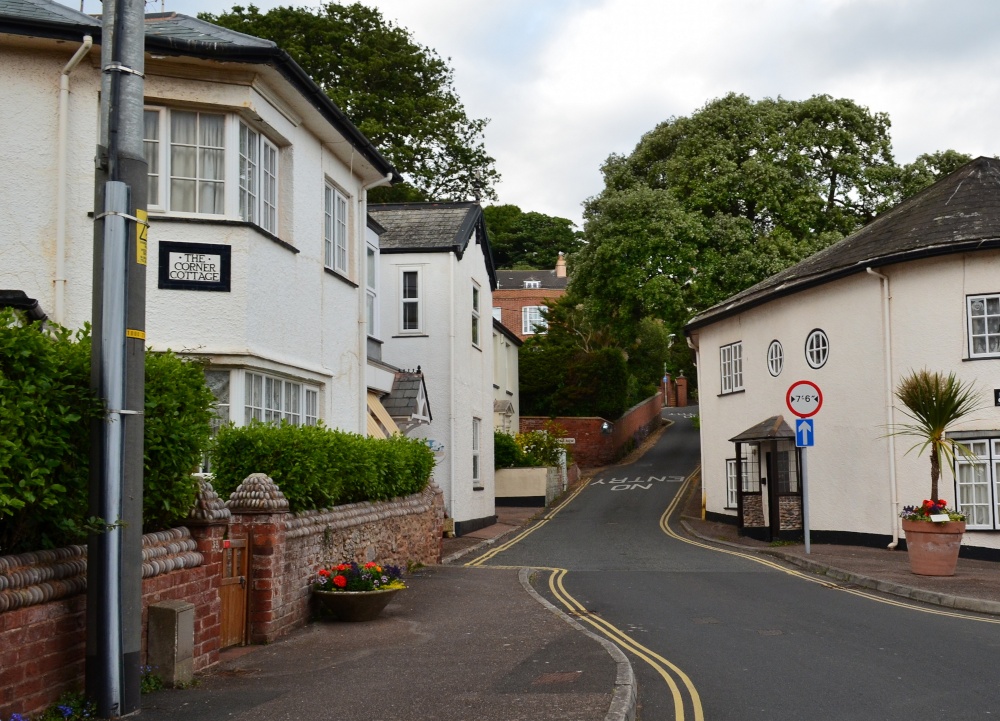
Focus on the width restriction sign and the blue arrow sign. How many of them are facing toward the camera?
2

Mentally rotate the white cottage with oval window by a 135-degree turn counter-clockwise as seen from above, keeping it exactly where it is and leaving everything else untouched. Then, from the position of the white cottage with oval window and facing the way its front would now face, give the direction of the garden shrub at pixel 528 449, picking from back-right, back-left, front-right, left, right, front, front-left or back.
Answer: back-left

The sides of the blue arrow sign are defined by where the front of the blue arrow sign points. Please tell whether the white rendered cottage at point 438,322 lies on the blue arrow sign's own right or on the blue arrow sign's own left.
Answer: on the blue arrow sign's own right

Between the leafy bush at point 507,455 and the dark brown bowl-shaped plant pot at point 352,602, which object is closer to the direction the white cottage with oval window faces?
the dark brown bowl-shaped plant pot

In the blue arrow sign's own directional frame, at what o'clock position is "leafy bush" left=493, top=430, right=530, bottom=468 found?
The leafy bush is roughly at 5 o'clock from the blue arrow sign.

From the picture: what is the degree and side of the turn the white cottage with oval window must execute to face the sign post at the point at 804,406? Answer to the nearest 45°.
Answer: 0° — it already faces it

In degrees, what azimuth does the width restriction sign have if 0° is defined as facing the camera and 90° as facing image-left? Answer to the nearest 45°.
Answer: approximately 0°
